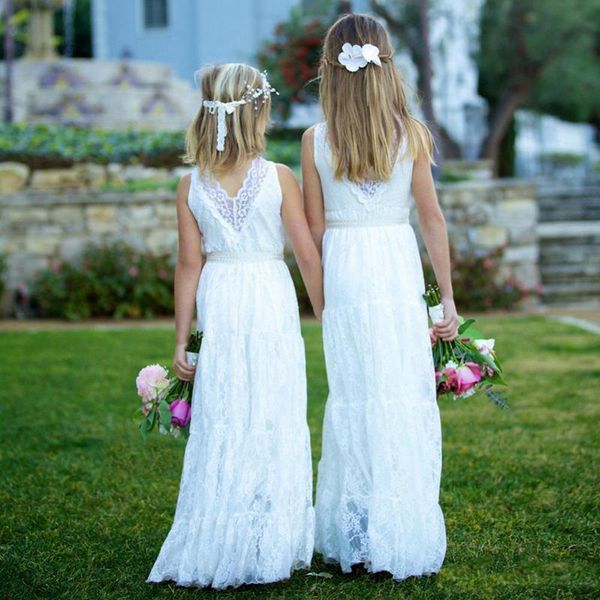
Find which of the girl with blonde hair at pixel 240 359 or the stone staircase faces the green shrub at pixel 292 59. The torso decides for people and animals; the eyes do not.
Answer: the girl with blonde hair

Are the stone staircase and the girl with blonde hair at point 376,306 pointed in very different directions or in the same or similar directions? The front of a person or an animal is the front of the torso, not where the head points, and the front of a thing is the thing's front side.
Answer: very different directions

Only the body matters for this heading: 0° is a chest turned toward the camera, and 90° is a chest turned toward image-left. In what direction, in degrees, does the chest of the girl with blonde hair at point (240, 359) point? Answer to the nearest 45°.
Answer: approximately 180°

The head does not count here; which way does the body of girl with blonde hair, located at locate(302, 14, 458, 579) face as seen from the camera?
away from the camera

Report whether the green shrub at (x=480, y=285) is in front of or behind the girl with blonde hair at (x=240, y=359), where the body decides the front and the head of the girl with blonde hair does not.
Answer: in front

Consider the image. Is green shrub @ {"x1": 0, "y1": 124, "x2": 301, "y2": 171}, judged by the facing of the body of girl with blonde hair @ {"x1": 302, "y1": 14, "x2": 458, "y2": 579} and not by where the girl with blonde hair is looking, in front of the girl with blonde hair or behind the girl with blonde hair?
in front

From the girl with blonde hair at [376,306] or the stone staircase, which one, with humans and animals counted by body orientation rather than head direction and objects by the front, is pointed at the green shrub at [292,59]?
the girl with blonde hair

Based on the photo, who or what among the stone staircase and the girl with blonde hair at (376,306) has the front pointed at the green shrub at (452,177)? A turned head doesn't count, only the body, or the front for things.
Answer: the girl with blonde hair

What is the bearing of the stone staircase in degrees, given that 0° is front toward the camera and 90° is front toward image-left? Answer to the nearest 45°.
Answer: approximately 0°

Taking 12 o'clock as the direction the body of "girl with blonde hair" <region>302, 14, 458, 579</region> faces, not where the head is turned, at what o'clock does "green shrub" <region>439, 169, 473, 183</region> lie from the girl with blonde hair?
The green shrub is roughly at 12 o'clock from the girl with blonde hair.

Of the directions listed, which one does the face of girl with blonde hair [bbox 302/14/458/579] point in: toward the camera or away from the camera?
away from the camera

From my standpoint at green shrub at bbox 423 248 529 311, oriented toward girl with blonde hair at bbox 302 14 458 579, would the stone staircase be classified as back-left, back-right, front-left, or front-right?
back-left

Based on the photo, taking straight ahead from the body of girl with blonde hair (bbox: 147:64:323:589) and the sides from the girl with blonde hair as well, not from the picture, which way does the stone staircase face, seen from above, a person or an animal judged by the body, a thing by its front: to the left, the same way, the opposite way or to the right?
the opposite way

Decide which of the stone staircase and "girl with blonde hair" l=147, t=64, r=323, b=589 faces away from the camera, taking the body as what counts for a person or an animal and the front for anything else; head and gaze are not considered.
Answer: the girl with blonde hair
